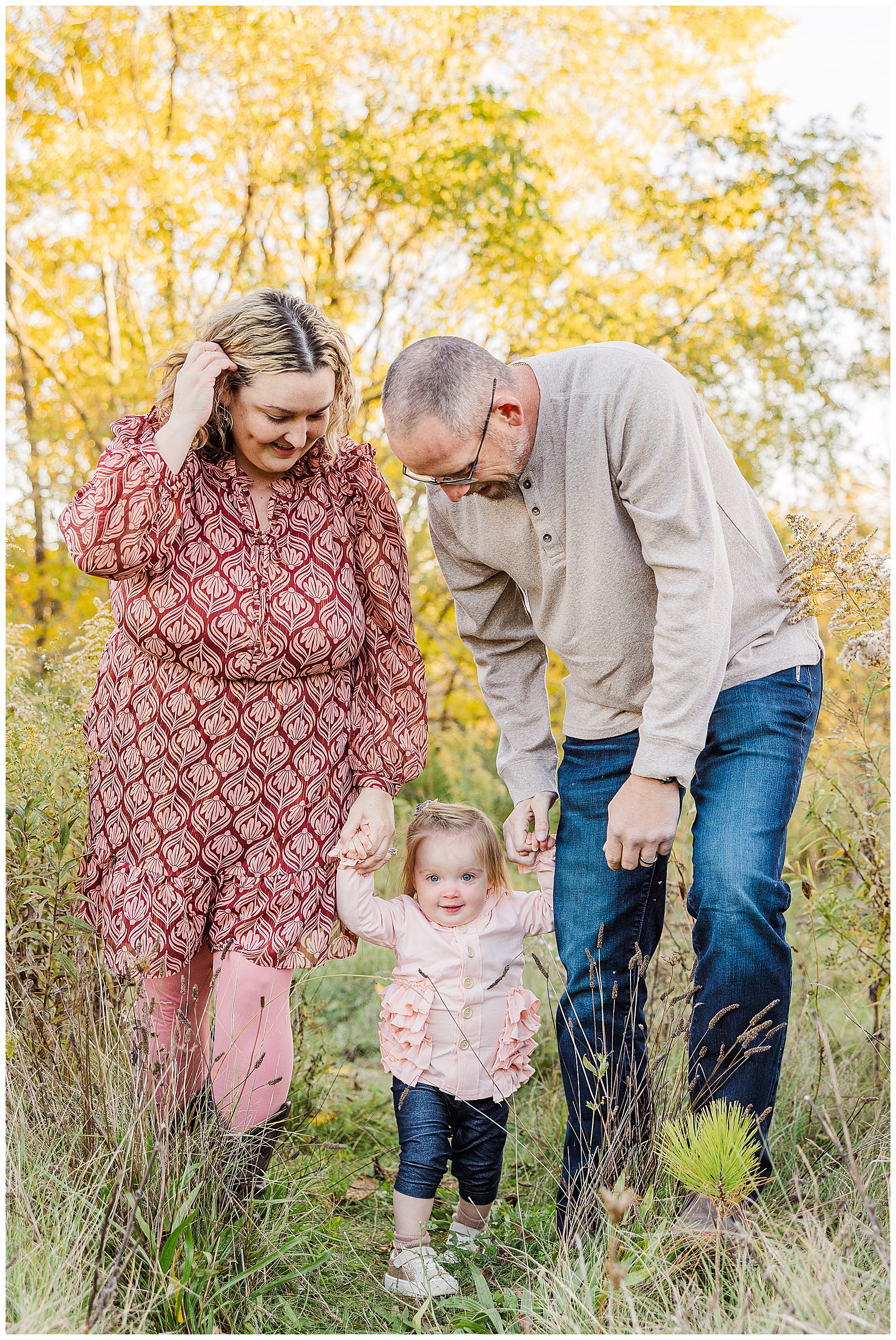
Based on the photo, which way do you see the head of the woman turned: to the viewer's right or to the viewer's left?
to the viewer's right

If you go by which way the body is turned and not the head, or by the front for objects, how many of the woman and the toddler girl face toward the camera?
2

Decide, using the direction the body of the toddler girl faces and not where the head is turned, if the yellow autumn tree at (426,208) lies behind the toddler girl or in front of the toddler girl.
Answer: behind

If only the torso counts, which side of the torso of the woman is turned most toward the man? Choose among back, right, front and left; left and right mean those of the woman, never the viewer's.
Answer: left

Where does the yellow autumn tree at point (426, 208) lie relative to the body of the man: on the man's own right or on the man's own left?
on the man's own right

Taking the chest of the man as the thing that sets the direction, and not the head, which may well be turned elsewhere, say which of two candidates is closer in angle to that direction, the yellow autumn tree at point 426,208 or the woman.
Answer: the woman

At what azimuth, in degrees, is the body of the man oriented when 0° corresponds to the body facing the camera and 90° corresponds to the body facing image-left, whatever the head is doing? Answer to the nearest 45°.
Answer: approximately 45°

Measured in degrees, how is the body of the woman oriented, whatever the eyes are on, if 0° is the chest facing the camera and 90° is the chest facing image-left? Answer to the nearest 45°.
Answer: approximately 0°

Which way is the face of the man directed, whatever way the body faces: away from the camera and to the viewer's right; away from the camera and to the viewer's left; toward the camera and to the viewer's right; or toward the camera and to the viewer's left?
toward the camera and to the viewer's left
